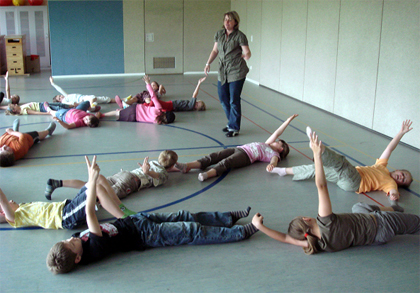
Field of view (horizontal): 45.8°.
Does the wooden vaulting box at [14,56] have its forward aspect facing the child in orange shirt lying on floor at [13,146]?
yes

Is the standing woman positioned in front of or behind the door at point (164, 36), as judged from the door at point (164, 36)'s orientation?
in front

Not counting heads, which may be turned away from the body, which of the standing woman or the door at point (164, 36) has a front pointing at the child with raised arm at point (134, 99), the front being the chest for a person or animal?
the door

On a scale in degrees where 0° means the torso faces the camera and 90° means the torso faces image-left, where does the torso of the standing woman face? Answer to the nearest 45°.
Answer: approximately 45°

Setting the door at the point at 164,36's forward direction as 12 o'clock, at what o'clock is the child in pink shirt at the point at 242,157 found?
The child in pink shirt is roughly at 12 o'clock from the door.

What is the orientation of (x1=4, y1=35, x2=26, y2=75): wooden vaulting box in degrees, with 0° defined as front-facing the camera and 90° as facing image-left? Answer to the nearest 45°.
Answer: approximately 0°

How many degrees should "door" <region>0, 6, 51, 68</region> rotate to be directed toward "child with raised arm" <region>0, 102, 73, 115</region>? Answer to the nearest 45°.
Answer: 0° — it already faces them

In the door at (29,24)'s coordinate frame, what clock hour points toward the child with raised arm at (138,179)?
The child with raised arm is roughly at 12 o'clock from the door.

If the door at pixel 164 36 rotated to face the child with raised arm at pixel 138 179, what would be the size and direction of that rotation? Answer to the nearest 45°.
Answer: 0° — it already faces them
